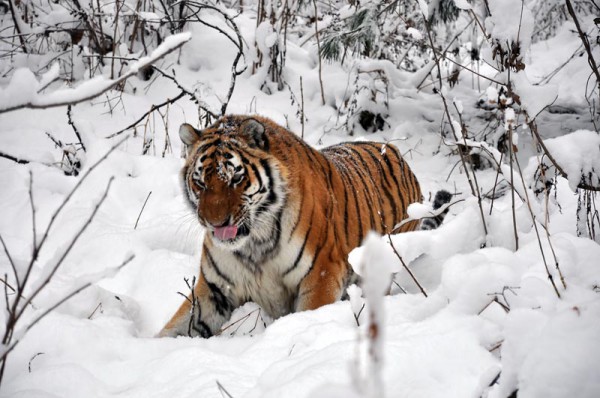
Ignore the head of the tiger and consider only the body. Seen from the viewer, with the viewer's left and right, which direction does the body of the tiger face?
facing the viewer and to the left of the viewer

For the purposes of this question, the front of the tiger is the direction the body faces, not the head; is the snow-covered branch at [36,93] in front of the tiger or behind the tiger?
in front
